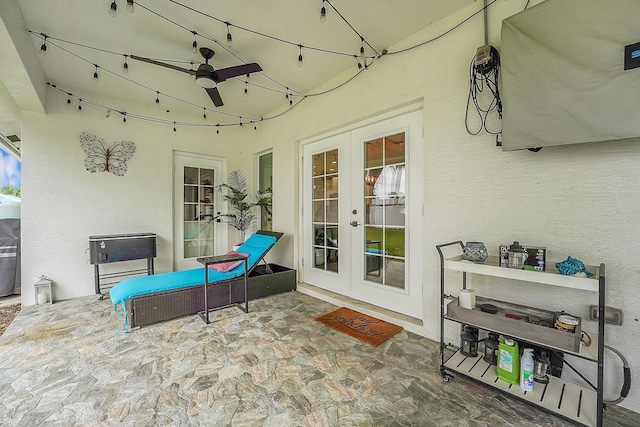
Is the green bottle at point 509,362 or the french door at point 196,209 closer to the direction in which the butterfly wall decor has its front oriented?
the green bottle

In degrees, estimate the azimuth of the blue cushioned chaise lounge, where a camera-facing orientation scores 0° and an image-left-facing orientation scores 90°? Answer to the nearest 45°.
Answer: approximately 45°

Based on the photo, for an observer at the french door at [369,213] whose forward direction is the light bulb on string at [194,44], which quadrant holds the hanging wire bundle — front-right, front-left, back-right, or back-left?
back-left

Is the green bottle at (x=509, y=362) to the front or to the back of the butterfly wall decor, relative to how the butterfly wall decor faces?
to the front

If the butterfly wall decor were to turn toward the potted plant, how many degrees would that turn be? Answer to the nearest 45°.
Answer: approximately 90° to its left

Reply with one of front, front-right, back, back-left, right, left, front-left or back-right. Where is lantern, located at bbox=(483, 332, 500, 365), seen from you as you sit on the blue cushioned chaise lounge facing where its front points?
left

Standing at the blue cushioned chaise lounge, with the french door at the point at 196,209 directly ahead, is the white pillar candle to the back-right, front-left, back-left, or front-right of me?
back-right

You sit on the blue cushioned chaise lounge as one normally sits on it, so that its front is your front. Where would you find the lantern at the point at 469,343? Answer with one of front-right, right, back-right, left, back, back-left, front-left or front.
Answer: left

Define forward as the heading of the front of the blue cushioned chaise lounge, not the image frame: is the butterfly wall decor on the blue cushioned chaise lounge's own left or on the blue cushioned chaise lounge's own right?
on the blue cushioned chaise lounge's own right

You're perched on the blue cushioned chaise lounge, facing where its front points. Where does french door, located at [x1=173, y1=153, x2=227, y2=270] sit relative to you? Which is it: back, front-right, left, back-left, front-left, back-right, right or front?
back-right
